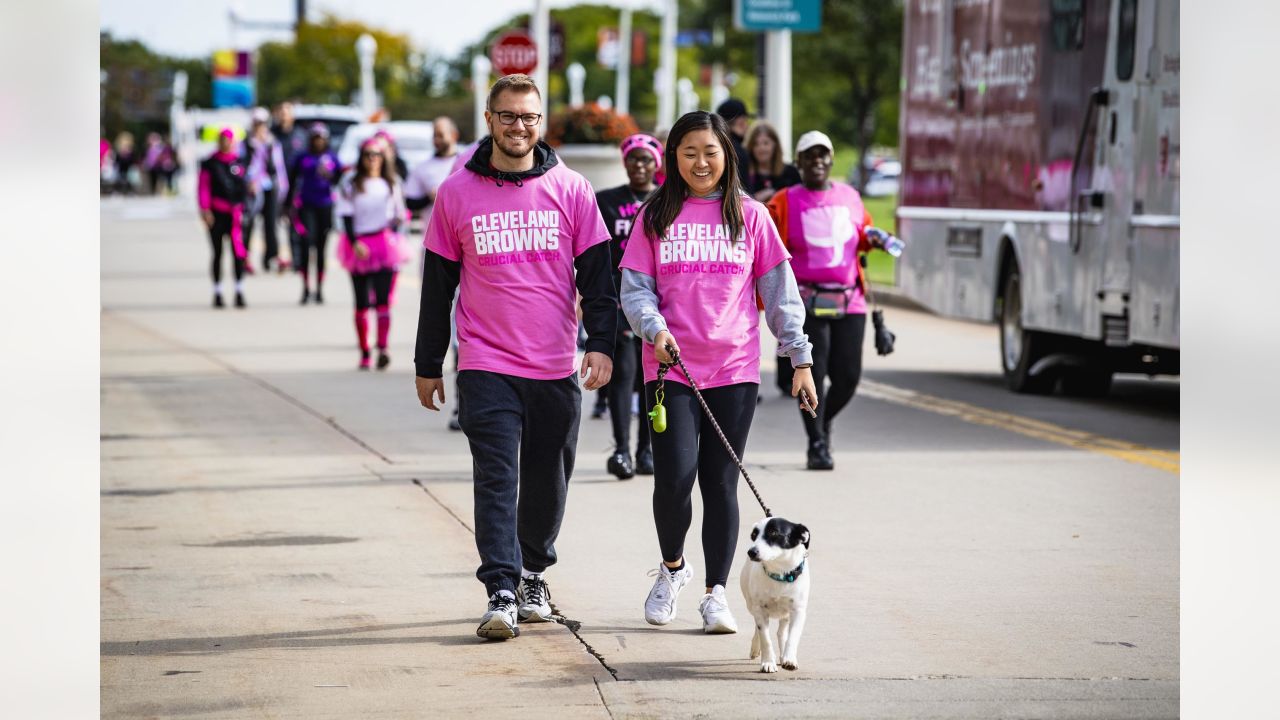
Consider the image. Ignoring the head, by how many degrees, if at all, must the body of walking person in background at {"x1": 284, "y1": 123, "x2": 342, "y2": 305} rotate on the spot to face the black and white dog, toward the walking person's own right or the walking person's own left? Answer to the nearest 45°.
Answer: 0° — they already face it

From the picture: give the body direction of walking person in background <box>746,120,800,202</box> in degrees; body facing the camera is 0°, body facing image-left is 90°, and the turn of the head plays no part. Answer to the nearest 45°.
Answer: approximately 0°

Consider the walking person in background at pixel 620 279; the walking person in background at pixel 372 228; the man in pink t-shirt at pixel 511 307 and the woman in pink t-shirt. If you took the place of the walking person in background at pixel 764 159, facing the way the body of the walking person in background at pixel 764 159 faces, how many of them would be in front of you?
3

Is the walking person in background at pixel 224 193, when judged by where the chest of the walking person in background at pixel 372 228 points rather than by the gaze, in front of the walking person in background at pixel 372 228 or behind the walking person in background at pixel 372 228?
behind

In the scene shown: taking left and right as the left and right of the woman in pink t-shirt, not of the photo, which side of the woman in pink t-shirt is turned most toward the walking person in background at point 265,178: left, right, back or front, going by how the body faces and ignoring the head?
back

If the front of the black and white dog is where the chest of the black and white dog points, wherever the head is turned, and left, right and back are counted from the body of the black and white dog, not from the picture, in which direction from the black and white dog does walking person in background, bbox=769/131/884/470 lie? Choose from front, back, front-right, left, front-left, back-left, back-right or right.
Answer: back
